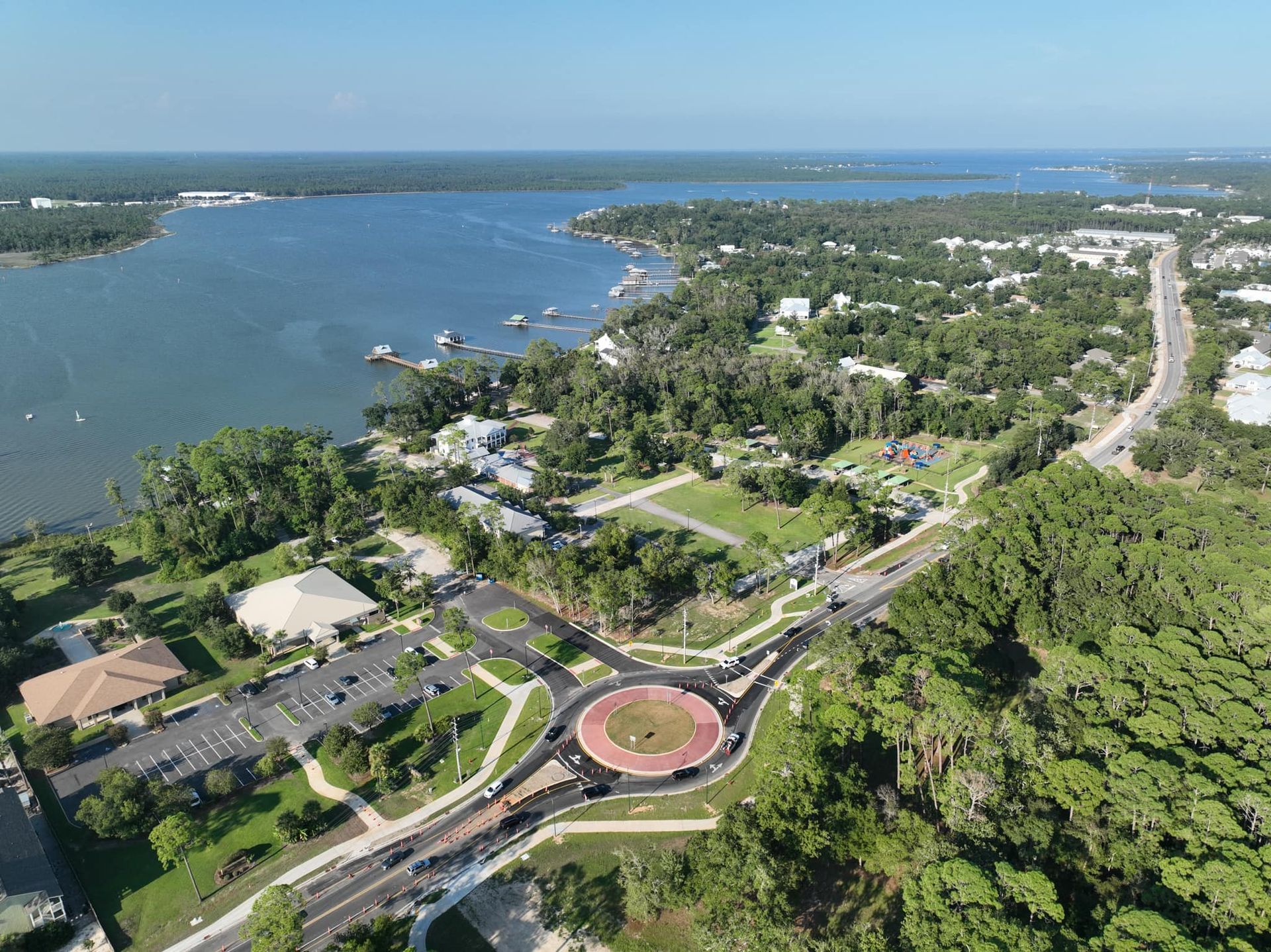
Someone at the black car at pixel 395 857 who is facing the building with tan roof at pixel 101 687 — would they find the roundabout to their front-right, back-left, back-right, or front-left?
back-right

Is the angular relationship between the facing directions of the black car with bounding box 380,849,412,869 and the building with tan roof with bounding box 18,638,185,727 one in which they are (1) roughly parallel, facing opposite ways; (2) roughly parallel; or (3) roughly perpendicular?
roughly perpendicular

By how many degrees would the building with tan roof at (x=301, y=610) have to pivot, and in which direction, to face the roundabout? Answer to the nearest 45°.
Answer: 0° — it already faces it

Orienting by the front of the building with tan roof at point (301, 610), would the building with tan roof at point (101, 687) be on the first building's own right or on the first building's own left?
on the first building's own right

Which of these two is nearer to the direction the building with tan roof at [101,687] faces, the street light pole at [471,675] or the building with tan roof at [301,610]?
the street light pole

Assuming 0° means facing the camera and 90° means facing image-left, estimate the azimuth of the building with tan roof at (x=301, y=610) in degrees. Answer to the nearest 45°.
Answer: approximately 315°
